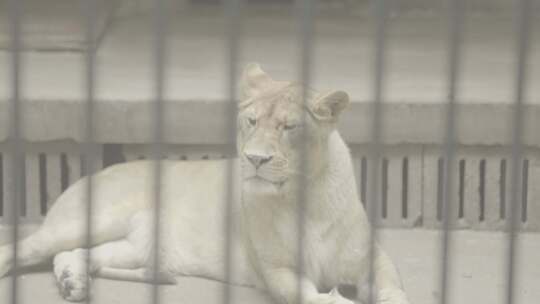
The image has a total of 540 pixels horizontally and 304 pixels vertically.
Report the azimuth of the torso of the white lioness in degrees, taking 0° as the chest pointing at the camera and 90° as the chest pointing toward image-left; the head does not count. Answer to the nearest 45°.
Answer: approximately 315°
